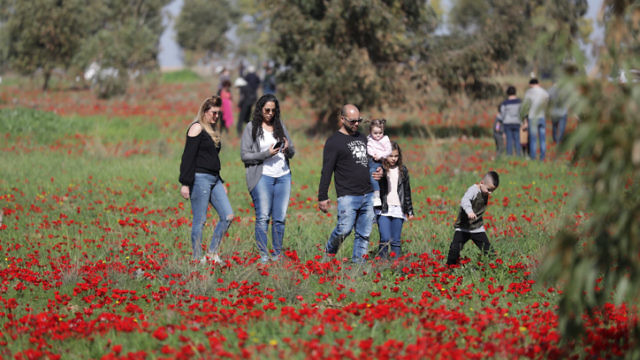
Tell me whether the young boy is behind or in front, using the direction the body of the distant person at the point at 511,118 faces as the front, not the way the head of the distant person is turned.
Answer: behind

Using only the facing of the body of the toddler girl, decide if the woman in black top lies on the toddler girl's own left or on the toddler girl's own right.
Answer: on the toddler girl's own right

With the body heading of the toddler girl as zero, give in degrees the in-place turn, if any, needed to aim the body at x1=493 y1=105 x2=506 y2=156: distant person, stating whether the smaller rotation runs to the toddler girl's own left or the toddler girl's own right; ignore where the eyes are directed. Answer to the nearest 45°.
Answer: approximately 180°

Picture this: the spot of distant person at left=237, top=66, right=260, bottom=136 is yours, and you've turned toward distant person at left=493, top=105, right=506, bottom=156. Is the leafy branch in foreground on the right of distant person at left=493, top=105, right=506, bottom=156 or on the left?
right

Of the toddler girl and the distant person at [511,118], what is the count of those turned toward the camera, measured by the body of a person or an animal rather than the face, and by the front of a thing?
1

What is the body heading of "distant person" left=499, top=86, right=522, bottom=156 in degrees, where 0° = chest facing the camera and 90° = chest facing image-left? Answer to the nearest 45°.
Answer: approximately 180°

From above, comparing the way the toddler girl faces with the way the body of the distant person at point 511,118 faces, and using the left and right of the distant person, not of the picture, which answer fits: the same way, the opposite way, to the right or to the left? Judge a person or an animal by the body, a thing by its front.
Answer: the opposite way

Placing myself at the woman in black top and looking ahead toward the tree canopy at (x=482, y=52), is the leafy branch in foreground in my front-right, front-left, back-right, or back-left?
back-right

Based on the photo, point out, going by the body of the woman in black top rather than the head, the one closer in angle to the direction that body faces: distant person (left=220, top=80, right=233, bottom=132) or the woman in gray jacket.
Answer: the woman in gray jacket

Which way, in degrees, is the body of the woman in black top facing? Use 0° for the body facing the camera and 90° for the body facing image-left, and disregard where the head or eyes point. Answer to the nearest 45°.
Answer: approximately 315°

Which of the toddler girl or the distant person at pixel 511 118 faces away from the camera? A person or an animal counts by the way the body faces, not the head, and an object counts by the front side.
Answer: the distant person

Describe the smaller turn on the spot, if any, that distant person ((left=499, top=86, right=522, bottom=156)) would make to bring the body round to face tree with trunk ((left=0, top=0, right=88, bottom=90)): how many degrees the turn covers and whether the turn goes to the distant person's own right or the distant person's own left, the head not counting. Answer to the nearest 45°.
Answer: approximately 45° to the distant person's own left

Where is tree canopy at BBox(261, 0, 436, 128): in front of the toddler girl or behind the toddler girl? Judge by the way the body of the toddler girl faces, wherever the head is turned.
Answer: behind
